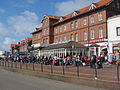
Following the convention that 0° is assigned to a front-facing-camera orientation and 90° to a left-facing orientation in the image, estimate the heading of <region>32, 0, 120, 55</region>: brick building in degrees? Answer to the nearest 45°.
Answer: approximately 45°

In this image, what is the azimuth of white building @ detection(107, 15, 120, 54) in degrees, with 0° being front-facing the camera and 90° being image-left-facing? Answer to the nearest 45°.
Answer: approximately 45°

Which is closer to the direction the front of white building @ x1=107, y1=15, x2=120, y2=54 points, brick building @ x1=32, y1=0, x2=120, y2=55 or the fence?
the fence

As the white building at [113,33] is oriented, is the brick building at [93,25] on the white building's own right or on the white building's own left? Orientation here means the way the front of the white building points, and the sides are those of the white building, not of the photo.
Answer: on the white building's own right
